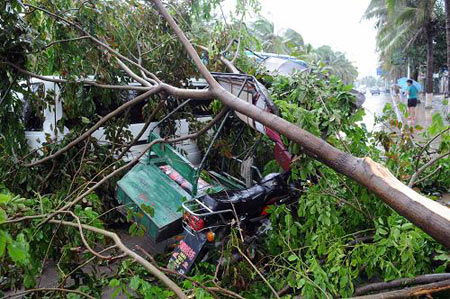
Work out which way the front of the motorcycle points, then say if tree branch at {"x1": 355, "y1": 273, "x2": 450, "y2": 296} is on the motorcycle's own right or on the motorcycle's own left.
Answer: on the motorcycle's own right

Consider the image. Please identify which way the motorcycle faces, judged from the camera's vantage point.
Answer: facing away from the viewer and to the right of the viewer
